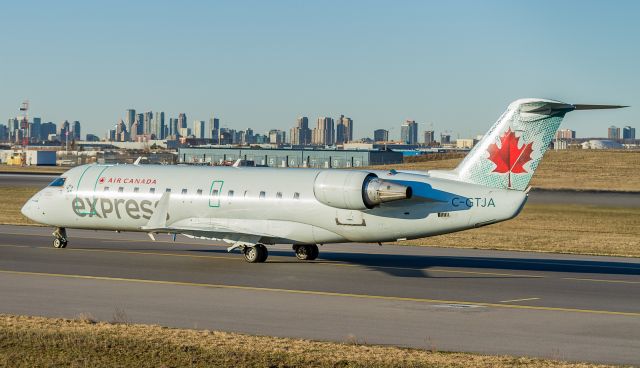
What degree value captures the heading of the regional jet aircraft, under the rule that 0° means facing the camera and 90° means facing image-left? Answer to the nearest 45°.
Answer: approximately 135°
